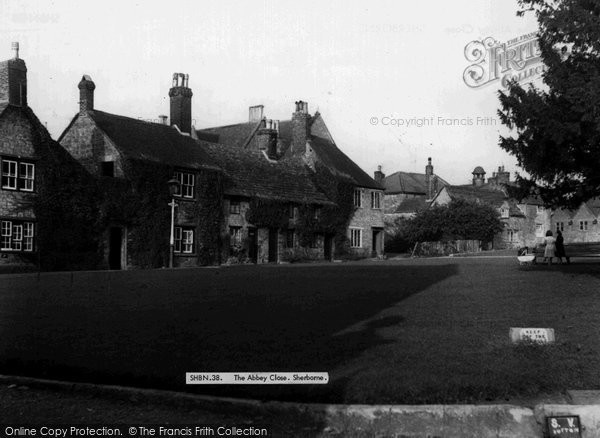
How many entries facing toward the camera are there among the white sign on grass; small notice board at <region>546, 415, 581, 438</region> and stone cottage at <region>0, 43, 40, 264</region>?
3

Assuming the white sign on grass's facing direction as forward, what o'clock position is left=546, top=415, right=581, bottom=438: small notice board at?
The small notice board is roughly at 12 o'clock from the white sign on grass.

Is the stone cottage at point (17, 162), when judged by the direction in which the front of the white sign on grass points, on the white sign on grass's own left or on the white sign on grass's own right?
on the white sign on grass's own right

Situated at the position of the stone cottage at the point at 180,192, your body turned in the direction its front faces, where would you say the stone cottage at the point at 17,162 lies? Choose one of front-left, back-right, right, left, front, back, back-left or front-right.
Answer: right

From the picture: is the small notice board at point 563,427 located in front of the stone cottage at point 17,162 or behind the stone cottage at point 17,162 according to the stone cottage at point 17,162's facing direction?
in front

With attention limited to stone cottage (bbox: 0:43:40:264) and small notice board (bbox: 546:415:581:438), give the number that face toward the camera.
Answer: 2

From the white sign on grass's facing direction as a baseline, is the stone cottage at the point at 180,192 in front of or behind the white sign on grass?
behind

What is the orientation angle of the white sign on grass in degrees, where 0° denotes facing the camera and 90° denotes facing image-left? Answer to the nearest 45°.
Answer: approximately 0°
